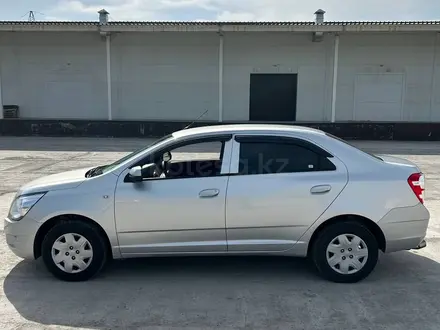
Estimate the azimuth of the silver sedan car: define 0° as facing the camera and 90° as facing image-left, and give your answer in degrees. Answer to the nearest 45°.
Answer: approximately 90°
